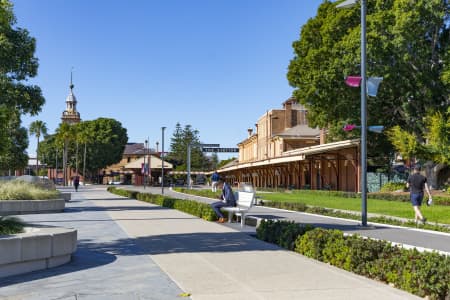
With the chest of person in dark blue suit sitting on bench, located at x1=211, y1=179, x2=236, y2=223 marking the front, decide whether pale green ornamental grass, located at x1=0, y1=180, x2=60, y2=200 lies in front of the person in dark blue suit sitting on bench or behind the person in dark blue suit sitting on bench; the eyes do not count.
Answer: in front

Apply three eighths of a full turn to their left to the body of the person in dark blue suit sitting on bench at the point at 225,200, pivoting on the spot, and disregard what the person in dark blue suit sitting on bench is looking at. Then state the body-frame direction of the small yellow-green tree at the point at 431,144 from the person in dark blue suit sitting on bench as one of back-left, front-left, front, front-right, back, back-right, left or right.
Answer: left

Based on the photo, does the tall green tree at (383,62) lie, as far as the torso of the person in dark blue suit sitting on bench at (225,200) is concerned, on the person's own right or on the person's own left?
on the person's own right

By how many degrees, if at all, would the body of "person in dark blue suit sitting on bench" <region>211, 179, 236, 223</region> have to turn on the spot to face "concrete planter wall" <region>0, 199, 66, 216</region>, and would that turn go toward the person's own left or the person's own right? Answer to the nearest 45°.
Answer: approximately 45° to the person's own right

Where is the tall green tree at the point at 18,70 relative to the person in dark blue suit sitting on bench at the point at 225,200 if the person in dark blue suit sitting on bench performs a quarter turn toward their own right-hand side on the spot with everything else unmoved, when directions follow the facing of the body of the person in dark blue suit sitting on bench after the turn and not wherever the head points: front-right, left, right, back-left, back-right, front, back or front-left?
front-left

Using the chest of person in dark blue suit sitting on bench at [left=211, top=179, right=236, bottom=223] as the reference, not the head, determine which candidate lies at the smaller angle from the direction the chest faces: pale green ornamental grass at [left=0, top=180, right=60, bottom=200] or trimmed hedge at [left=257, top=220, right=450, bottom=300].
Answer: the pale green ornamental grass

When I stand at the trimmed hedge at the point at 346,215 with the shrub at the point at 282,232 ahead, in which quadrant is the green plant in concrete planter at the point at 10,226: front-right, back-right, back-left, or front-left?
front-right

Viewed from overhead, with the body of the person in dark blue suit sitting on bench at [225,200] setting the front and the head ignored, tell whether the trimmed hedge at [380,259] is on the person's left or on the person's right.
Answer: on the person's left

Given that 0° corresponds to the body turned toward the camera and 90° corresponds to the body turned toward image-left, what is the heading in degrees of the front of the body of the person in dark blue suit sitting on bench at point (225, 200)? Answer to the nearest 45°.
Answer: approximately 90°

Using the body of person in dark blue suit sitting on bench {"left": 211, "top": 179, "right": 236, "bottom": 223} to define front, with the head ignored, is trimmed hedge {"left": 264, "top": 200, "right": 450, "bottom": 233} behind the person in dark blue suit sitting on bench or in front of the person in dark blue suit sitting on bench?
behind

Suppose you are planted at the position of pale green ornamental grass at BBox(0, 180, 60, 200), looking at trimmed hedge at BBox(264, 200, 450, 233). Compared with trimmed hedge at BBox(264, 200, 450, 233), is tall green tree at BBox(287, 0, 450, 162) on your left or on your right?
left

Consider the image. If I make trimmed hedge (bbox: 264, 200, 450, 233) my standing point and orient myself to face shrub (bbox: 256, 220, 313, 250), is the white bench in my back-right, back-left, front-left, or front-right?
front-right
